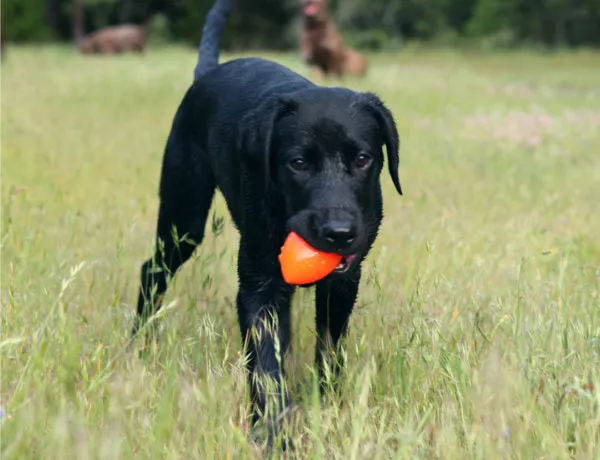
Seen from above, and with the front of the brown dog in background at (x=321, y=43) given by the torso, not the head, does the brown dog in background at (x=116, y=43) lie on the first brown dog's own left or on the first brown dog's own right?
on the first brown dog's own right

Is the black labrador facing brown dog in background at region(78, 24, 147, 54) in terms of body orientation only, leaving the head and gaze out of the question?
no

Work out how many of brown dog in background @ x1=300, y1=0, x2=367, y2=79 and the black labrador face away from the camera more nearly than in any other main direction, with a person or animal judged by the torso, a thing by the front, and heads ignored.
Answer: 0

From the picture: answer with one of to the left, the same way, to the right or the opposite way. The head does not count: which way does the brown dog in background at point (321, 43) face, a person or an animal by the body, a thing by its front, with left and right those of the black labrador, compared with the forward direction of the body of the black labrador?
to the right

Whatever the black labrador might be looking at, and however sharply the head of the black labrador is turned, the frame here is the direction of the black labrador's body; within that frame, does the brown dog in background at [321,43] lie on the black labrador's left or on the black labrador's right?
on the black labrador's left

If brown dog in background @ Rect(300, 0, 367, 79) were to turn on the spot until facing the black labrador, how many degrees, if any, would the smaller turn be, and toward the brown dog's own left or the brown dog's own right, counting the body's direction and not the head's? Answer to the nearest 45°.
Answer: approximately 45° to the brown dog's own left

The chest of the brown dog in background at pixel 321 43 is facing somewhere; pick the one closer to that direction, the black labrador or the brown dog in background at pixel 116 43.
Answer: the black labrador

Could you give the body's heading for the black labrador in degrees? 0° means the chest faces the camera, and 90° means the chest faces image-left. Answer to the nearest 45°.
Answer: approximately 315°
